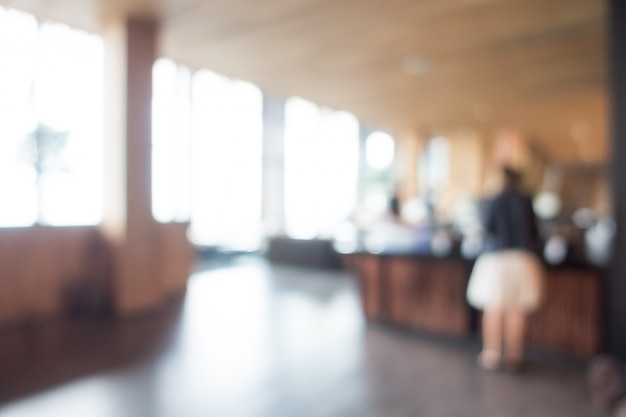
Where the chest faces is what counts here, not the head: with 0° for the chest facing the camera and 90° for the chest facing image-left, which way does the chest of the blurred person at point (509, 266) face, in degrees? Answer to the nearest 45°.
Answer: approximately 180°

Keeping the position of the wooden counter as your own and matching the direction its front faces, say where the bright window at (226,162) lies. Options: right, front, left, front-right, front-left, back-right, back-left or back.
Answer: right

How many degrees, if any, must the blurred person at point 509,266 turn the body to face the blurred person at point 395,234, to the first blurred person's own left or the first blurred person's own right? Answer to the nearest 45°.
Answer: approximately 45° to the first blurred person's own left

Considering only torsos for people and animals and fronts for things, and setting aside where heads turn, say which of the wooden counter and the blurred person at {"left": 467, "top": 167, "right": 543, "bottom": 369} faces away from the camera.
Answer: the blurred person

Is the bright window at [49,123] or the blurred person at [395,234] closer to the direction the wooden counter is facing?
the bright window

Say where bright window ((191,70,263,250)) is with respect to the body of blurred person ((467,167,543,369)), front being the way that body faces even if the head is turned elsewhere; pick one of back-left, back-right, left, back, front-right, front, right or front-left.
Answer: front-left

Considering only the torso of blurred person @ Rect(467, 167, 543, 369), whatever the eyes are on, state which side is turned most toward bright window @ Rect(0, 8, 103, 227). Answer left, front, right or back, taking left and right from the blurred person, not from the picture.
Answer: left

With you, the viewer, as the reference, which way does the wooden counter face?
facing the viewer and to the left of the viewer

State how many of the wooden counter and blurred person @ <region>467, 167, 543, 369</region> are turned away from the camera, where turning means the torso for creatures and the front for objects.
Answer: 1
